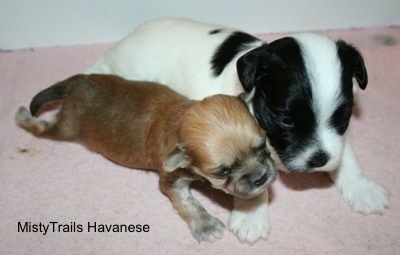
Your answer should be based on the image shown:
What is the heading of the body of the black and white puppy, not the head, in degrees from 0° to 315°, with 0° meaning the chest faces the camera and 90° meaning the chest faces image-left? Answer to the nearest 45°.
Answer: approximately 315°

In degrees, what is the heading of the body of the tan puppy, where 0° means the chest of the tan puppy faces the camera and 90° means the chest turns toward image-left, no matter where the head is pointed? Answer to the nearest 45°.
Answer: approximately 315°
